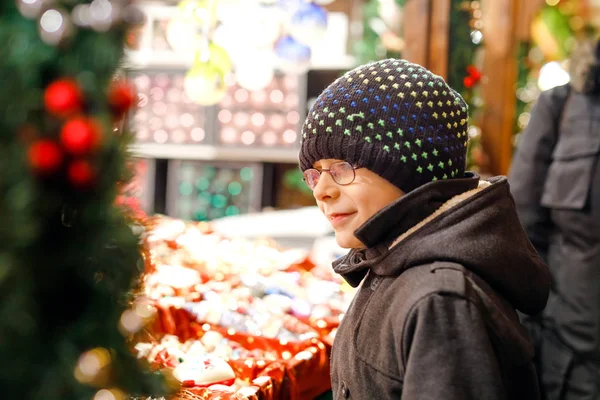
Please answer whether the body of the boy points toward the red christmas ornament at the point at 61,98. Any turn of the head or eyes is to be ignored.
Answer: yes

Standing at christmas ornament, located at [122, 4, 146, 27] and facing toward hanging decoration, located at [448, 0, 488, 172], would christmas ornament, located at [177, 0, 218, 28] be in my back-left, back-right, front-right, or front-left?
front-left

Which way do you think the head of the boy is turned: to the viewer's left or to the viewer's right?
to the viewer's left

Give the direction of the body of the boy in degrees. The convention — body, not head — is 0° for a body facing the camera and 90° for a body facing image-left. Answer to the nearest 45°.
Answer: approximately 45°

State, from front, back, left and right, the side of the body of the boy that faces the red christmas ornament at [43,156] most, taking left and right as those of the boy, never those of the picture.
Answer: front

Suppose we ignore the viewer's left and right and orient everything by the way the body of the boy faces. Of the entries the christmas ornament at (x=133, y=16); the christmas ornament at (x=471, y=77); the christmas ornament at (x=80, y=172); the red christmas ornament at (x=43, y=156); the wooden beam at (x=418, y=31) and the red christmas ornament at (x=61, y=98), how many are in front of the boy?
4

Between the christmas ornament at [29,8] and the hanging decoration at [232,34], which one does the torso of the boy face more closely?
the christmas ornament

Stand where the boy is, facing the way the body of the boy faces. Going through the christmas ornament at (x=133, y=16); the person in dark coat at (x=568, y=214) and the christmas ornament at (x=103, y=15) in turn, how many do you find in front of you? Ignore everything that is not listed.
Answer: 2

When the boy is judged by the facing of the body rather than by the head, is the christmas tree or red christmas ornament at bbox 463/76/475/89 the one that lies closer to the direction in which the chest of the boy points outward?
the christmas tree

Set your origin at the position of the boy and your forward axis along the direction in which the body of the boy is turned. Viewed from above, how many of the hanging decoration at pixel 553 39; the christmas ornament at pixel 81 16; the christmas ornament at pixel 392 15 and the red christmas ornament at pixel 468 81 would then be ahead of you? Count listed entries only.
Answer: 1

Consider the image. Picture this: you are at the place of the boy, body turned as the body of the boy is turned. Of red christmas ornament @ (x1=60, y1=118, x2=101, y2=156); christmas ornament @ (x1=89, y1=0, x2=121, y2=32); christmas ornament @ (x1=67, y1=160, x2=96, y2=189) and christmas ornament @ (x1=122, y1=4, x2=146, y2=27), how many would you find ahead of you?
4

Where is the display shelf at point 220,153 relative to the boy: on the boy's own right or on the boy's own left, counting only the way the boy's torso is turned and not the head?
on the boy's own right

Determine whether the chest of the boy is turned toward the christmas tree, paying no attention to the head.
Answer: yes
